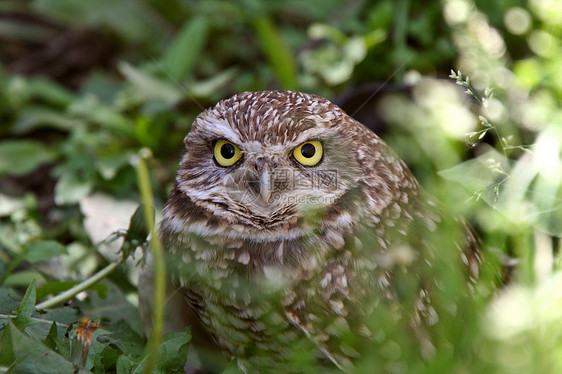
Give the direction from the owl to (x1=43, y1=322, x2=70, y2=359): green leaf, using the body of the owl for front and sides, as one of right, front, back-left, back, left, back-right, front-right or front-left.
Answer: front-right

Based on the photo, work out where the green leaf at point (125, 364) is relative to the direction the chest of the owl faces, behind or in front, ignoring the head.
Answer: in front

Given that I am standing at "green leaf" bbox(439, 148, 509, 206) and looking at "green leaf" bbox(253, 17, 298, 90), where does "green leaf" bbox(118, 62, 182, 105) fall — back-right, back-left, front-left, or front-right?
front-left

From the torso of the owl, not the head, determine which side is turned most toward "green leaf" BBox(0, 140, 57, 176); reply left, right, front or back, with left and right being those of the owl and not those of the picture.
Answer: right

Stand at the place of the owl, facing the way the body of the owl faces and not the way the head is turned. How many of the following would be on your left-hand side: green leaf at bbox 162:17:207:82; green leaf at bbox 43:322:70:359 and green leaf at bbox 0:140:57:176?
0

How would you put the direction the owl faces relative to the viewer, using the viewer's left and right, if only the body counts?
facing the viewer and to the left of the viewer

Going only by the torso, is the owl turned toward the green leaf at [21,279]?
no

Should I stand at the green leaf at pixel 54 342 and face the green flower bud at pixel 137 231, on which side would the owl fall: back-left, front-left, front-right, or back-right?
front-right

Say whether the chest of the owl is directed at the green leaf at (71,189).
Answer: no

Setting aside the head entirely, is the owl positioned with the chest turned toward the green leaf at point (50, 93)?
no
